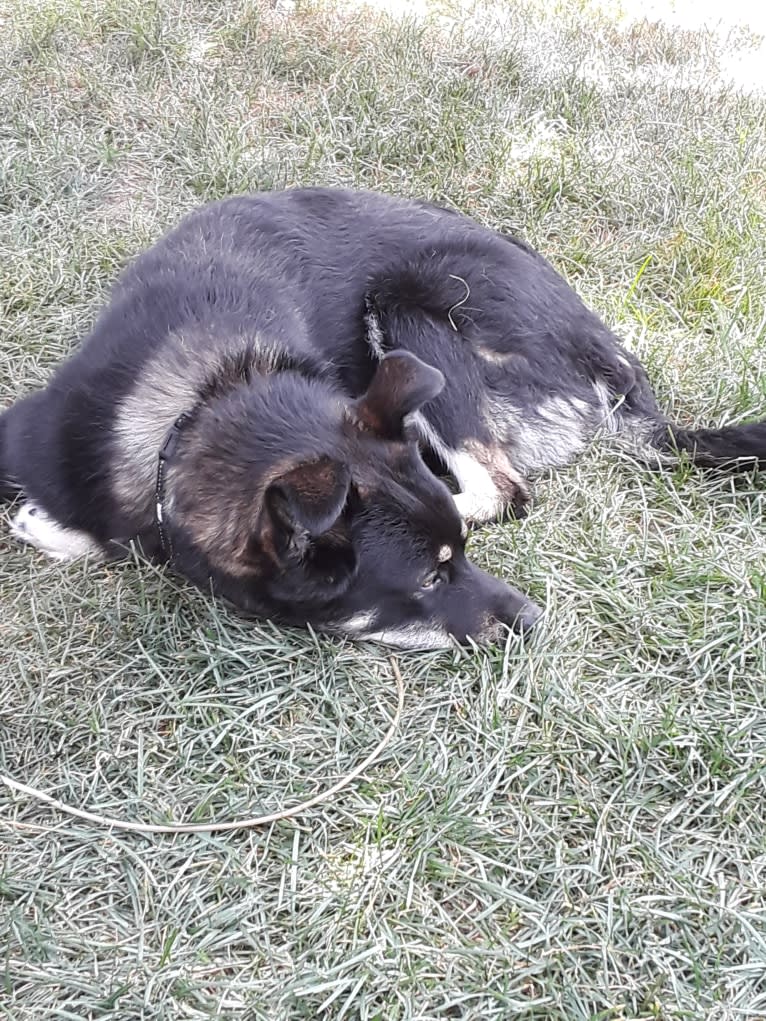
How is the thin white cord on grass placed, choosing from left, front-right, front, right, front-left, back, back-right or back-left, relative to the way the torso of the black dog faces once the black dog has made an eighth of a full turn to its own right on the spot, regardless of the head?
left

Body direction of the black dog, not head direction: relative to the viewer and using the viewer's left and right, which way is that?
facing the viewer and to the left of the viewer
